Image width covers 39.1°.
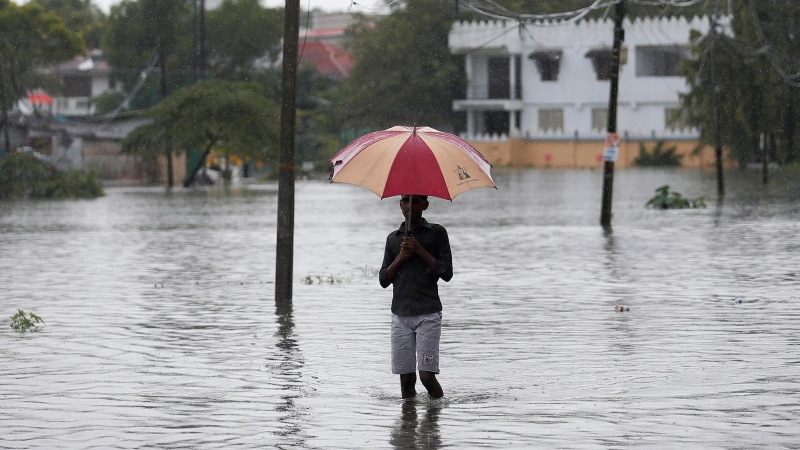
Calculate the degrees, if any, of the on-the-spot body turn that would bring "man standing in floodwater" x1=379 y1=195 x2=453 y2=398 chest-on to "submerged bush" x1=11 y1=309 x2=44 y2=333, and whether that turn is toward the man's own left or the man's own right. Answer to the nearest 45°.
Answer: approximately 135° to the man's own right

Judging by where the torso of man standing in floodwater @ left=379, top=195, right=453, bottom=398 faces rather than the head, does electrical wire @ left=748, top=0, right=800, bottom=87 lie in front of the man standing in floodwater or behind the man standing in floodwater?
behind

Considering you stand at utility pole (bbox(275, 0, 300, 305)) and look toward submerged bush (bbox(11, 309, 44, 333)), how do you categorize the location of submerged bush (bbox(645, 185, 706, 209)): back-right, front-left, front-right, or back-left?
back-right

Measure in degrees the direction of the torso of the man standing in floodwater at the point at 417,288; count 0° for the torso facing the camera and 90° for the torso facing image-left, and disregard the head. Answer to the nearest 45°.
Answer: approximately 0°

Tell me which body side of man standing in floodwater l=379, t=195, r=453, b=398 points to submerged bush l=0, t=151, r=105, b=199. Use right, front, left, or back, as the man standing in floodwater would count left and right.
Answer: back

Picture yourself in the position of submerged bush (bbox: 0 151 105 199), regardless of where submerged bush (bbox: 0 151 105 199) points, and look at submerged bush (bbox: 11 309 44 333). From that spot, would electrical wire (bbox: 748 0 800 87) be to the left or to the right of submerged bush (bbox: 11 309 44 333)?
left

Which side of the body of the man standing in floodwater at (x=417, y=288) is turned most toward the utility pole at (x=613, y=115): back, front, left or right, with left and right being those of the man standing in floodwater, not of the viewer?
back

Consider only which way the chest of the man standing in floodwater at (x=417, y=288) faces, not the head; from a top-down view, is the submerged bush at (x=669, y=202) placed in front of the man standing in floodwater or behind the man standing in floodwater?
behind
